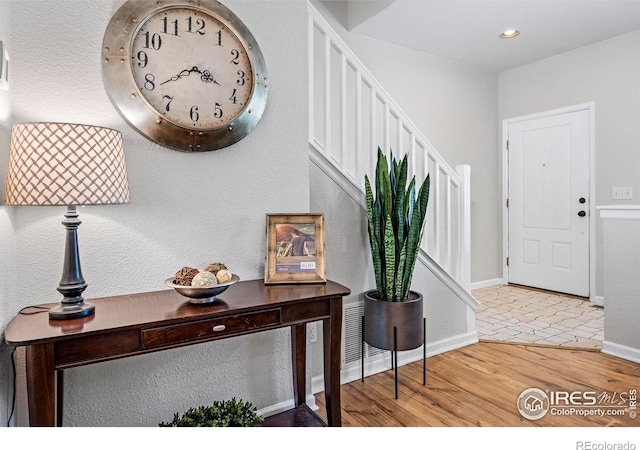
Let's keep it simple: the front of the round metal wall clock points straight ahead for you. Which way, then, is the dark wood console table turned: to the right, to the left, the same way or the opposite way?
the same way

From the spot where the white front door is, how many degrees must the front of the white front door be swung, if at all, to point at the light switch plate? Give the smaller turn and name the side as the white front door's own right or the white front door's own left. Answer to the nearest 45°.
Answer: approximately 90° to the white front door's own left

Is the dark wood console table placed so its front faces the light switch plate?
no

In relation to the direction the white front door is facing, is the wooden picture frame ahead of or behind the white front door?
ahead

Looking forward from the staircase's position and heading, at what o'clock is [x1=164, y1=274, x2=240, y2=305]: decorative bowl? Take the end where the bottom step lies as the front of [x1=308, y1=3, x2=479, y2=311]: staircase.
The decorative bowl is roughly at 5 o'clock from the staircase.

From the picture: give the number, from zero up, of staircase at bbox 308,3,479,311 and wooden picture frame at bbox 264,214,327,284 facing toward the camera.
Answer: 1

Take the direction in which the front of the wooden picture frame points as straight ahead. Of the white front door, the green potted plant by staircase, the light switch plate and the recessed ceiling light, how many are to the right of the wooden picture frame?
0

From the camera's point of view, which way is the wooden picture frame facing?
toward the camera

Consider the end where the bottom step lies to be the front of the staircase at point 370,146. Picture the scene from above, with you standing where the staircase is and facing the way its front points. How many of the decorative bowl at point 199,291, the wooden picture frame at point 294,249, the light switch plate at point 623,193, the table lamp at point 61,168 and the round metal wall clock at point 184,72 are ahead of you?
1

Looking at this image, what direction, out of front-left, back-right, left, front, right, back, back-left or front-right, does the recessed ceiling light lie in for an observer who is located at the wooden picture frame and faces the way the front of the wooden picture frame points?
back-left

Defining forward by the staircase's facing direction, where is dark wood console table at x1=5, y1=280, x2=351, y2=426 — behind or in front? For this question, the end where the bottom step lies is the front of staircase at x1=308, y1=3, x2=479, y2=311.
behind

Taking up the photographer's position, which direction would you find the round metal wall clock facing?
facing the viewer and to the right of the viewer

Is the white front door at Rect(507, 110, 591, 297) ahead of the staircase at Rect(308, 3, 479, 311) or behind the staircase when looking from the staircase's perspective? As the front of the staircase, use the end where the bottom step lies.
ahead

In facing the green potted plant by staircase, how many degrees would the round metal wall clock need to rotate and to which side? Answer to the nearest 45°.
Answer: approximately 45° to its left

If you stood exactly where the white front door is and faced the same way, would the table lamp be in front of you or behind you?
in front
